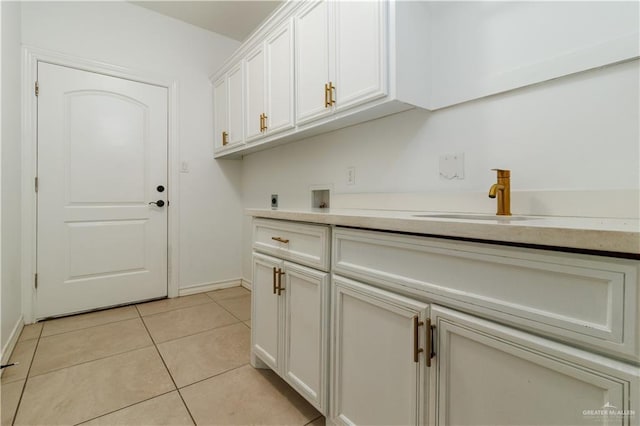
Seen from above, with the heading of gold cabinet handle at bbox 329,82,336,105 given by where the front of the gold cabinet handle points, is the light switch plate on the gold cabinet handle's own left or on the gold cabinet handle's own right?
on the gold cabinet handle's own left

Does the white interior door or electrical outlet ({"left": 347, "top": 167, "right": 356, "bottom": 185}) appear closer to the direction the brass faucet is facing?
the white interior door

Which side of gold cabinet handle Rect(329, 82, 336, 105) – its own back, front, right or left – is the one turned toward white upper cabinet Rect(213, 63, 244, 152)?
right

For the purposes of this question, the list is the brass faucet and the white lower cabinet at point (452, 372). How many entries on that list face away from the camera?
0

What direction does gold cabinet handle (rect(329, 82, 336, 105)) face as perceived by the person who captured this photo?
facing the viewer and to the left of the viewer

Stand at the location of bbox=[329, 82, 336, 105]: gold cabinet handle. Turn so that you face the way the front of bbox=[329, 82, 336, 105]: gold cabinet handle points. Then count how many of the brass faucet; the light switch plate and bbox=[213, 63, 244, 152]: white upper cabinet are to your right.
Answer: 1

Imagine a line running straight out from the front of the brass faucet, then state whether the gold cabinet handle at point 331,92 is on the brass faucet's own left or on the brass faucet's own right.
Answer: on the brass faucet's own right
